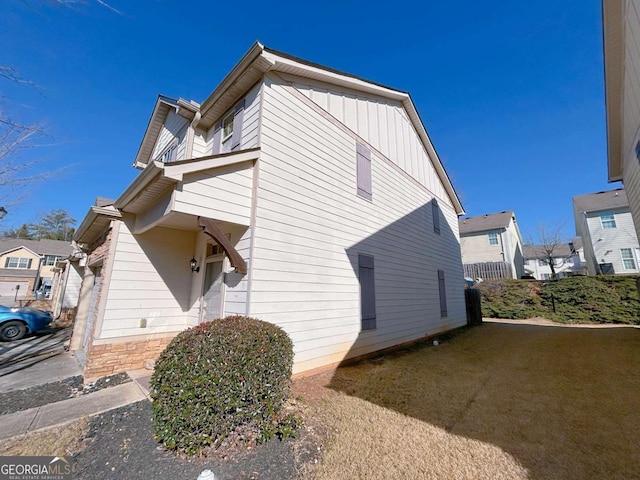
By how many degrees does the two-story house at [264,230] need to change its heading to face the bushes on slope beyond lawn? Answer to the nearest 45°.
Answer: approximately 135° to its left

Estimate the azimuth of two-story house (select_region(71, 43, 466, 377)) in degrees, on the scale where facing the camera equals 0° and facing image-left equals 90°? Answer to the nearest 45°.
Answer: approximately 45°

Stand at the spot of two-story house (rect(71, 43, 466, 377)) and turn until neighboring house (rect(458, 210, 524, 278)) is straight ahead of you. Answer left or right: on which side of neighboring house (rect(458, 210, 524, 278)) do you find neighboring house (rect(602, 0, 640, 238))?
right

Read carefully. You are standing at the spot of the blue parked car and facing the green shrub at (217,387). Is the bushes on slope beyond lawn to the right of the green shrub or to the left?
left

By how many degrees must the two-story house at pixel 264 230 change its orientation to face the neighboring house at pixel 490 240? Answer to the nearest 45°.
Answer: approximately 180°

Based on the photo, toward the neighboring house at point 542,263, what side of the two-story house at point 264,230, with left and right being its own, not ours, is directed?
back

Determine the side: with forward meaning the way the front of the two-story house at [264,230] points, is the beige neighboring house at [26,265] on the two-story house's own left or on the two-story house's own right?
on the two-story house's own right

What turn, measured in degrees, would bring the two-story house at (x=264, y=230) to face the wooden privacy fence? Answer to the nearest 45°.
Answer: approximately 180°

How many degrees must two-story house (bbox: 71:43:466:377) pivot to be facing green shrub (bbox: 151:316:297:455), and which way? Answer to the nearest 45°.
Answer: approximately 45° to its left
